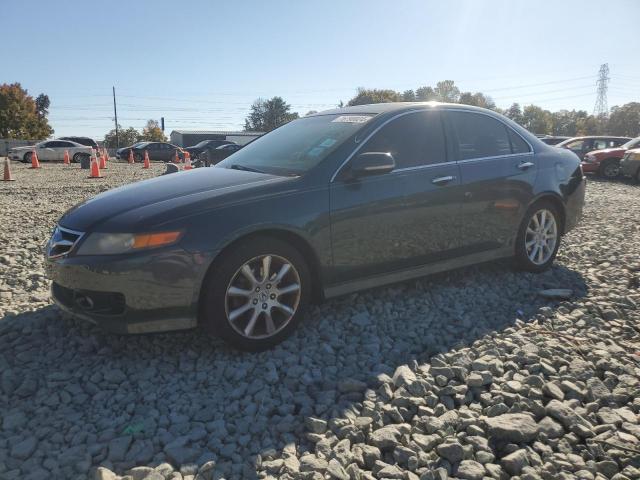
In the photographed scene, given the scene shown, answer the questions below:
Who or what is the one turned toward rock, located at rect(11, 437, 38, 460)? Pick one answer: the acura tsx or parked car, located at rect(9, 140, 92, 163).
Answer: the acura tsx

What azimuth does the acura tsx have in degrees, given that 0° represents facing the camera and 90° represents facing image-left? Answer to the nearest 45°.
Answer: approximately 45°

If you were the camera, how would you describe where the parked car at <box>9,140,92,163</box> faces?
facing to the left of the viewer

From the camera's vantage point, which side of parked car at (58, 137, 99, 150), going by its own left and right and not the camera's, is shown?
left

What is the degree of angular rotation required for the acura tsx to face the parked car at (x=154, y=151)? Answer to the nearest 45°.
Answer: approximately 135° to its right

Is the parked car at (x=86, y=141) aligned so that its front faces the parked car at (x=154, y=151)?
no

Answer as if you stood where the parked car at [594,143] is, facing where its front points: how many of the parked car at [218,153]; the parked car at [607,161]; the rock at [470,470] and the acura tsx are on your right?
0

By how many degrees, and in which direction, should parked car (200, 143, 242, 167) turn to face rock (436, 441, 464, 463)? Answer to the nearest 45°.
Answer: approximately 45° to its left

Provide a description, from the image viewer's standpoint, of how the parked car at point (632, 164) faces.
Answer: facing the viewer and to the left of the viewer

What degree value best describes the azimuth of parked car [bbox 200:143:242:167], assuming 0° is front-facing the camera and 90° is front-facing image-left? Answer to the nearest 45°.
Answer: approximately 45°

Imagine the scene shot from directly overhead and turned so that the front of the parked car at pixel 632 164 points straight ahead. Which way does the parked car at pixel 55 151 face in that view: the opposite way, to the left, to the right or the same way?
the same way

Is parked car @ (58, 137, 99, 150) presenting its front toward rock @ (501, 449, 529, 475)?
no

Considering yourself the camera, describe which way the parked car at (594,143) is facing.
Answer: facing to the left of the viewer

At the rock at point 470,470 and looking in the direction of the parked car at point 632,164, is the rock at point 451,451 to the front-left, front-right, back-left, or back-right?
front-left
